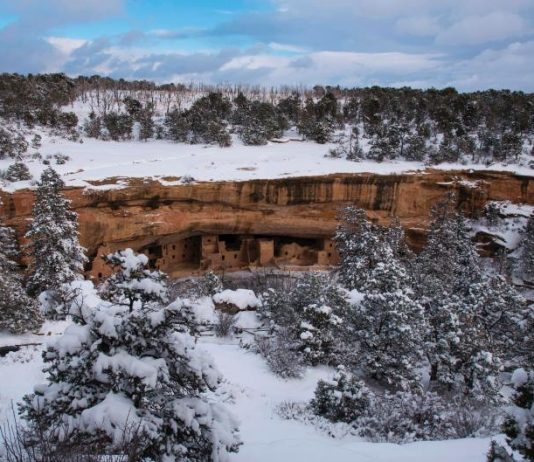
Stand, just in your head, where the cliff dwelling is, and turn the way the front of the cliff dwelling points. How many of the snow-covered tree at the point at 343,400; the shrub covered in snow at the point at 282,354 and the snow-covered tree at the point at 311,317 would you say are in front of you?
3

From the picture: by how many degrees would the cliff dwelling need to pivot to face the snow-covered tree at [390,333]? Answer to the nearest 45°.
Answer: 0° — it already faces it

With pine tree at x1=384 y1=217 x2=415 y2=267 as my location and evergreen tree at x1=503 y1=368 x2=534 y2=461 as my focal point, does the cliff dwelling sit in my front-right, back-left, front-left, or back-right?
back-right

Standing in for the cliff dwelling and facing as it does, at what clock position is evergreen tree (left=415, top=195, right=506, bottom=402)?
The evergreen tree is roughly at 11 o'clock from the cliff dwelling.

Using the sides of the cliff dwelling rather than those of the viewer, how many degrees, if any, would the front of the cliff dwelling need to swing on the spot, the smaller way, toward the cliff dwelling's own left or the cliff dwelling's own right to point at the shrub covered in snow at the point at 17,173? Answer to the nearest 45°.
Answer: approximately 90° to the cliff dwelling's own right

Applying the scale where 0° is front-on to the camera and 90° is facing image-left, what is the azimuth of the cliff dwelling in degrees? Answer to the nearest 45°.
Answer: approximately 0°

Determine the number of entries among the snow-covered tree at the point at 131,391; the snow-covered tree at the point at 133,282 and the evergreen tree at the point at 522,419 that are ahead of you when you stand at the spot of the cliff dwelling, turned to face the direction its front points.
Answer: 3

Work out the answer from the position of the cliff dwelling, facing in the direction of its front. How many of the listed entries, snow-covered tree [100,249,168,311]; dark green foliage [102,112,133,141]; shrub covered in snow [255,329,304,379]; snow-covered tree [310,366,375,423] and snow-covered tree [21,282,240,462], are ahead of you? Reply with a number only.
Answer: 4

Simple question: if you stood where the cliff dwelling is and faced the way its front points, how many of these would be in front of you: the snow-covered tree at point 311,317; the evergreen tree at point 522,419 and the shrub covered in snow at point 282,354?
3

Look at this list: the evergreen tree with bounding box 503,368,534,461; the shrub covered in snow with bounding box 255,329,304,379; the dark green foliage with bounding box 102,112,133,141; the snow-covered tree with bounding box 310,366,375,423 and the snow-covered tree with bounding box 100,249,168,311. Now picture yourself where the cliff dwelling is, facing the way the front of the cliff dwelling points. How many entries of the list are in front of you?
4

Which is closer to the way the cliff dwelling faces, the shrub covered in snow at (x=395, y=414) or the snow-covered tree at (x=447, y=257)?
the shrub covered in snow

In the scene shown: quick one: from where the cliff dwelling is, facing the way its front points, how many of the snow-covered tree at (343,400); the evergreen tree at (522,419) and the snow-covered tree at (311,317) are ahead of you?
3

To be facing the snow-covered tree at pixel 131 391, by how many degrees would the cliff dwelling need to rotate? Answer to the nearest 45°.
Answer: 0° — it already faces it

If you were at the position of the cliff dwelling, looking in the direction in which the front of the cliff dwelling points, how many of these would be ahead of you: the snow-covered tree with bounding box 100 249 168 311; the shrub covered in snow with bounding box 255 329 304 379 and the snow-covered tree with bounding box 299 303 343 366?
3

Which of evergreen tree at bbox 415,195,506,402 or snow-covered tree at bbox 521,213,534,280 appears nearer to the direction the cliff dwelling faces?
the evergreen tree
